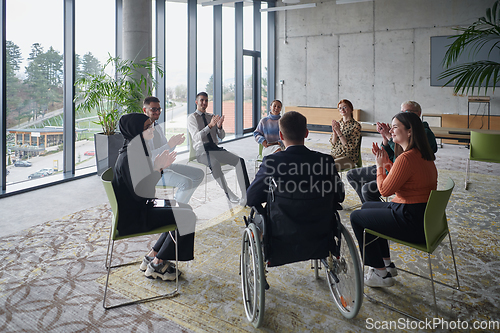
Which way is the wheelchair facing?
away from the camera

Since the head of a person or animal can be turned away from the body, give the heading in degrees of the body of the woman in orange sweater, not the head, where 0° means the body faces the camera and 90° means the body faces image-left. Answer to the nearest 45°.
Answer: approximately 90°

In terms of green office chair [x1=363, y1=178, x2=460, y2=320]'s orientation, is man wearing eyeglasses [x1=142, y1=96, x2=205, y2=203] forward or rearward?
forward

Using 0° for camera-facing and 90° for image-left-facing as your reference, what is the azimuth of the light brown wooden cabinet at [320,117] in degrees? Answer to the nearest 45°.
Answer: approximately 0°

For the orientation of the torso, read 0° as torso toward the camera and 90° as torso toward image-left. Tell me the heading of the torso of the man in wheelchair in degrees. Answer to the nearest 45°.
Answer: approximately 180°

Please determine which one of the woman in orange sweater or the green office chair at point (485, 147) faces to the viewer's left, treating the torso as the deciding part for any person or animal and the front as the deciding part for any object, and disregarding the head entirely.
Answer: the woman in orange sweater

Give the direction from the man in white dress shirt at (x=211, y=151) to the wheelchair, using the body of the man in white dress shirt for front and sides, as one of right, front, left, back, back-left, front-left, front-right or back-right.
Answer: front-right

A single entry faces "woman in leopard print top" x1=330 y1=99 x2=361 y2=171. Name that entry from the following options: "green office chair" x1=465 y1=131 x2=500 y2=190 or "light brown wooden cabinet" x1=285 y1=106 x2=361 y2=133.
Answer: the light brown wooden cabinet

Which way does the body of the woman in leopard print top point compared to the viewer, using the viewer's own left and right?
facing the viewer and to the left of the viewer

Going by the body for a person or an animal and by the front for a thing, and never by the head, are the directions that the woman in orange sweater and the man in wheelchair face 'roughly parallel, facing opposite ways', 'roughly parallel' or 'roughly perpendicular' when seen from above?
roughly perpendicular

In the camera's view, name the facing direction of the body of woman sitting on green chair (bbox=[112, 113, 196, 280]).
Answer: to the viewer's right

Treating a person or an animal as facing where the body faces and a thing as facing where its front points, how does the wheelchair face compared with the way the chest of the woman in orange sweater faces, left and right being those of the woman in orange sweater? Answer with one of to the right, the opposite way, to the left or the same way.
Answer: to the right
